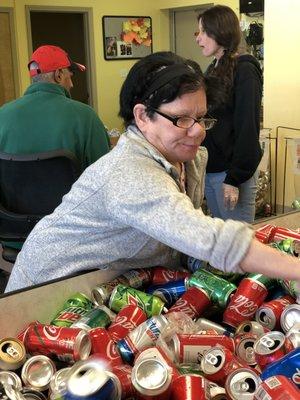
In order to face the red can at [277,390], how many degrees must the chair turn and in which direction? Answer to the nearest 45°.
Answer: approximately 180°

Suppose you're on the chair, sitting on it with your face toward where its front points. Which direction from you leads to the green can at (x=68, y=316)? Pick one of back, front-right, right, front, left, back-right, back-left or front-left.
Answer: back

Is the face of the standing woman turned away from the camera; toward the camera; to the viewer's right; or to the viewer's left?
to the viewer's left

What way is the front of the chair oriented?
away from the camera

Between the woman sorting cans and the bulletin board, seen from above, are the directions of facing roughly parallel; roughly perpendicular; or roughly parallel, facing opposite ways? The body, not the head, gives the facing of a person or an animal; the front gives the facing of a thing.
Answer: roughly perpendicular

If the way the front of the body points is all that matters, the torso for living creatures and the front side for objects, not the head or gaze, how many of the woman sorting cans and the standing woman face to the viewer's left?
1

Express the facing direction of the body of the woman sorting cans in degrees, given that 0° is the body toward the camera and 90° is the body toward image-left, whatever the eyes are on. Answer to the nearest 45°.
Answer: approximately 270°

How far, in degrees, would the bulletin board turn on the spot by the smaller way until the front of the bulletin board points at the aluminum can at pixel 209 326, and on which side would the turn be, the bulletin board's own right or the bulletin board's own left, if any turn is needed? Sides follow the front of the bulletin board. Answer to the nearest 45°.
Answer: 0° — it already faces it

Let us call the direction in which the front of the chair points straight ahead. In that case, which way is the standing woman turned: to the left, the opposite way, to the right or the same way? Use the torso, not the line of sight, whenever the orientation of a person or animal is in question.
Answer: to the left

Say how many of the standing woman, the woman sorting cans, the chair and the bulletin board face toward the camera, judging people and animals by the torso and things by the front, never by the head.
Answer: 1

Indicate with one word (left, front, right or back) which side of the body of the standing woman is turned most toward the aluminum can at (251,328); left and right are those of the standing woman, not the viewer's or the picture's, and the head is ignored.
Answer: left

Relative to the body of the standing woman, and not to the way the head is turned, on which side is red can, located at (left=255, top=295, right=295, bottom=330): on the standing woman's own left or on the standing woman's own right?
on the standing woman's own left

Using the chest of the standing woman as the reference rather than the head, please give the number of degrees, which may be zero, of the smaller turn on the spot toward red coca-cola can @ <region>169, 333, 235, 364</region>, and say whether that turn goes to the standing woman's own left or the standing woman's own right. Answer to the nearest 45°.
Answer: approximately 90° to the standing woman's own left

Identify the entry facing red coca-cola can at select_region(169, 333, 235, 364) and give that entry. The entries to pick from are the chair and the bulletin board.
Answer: the bulletin board
